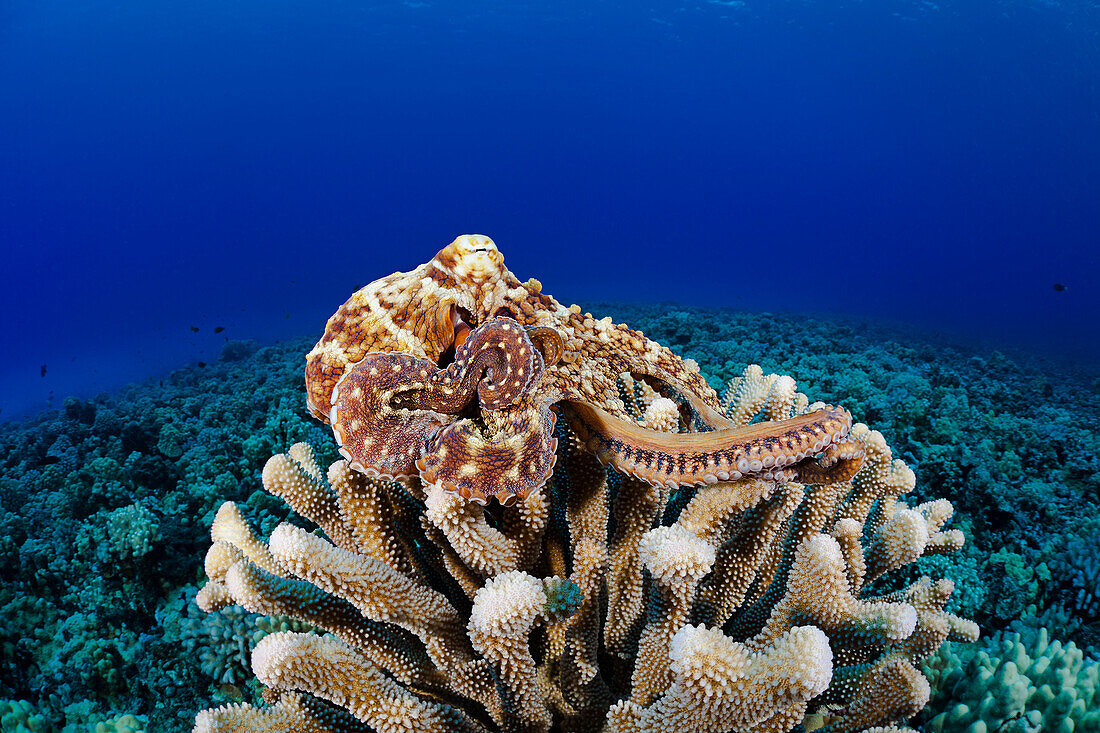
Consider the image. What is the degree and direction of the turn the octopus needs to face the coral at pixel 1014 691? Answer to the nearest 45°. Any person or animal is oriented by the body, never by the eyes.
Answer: approximately 45° to its left
